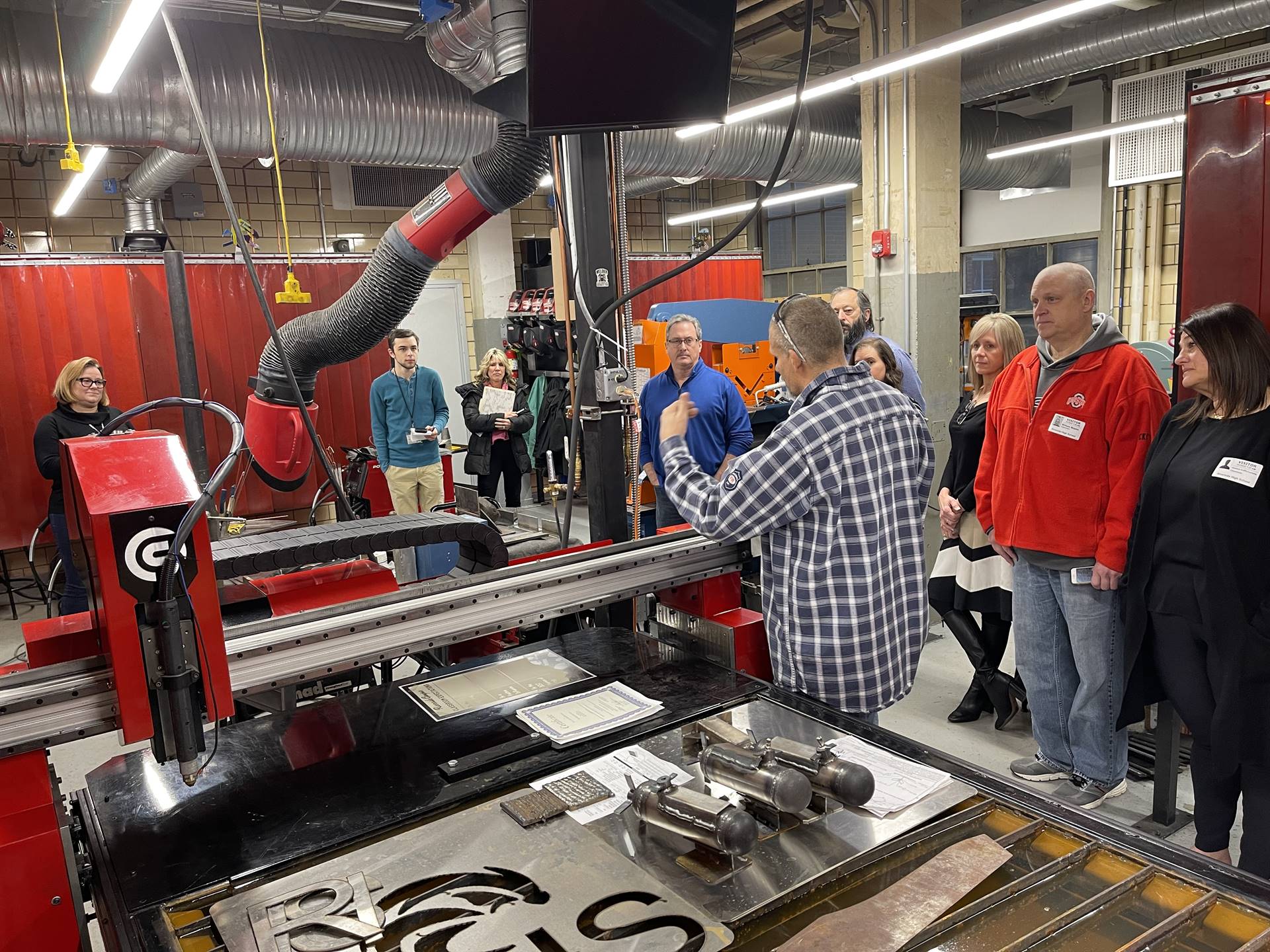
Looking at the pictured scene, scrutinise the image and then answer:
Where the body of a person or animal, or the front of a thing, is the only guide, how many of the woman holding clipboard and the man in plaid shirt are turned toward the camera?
1

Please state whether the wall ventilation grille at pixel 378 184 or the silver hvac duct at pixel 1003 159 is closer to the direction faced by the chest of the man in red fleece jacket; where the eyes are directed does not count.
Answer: the wall ventilation grille

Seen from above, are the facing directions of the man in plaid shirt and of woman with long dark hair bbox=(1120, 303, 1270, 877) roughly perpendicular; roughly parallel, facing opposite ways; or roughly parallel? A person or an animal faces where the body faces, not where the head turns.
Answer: roughly perpendicular

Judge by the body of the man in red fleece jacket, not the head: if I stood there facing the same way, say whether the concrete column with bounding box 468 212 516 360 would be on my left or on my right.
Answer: on my right

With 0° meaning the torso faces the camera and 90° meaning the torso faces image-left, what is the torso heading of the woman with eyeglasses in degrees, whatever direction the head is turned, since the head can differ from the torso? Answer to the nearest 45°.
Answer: approximately 315°

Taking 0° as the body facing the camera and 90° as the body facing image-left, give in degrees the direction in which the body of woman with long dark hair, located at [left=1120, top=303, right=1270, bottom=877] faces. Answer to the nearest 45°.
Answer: approximately 45°

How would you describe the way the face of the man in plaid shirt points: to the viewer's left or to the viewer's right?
to the viewer's left

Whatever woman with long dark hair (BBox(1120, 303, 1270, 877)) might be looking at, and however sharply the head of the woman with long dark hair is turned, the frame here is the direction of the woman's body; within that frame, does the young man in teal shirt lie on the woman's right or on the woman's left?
on the woman's right

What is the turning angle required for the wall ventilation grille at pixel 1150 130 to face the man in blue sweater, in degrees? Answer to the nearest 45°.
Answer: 0° — it already faces them

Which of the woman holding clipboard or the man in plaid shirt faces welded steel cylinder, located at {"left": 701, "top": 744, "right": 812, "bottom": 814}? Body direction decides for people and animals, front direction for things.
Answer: the woman holding clipboard

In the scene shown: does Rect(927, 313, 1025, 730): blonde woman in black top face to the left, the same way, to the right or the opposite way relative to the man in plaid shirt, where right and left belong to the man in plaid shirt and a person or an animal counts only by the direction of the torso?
to the left

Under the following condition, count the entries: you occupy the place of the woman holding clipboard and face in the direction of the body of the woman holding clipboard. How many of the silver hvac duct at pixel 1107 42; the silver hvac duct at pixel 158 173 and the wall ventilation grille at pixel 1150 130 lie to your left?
2

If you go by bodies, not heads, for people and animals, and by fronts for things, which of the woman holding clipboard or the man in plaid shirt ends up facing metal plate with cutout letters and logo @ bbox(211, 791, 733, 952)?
the woman holding clipboard
